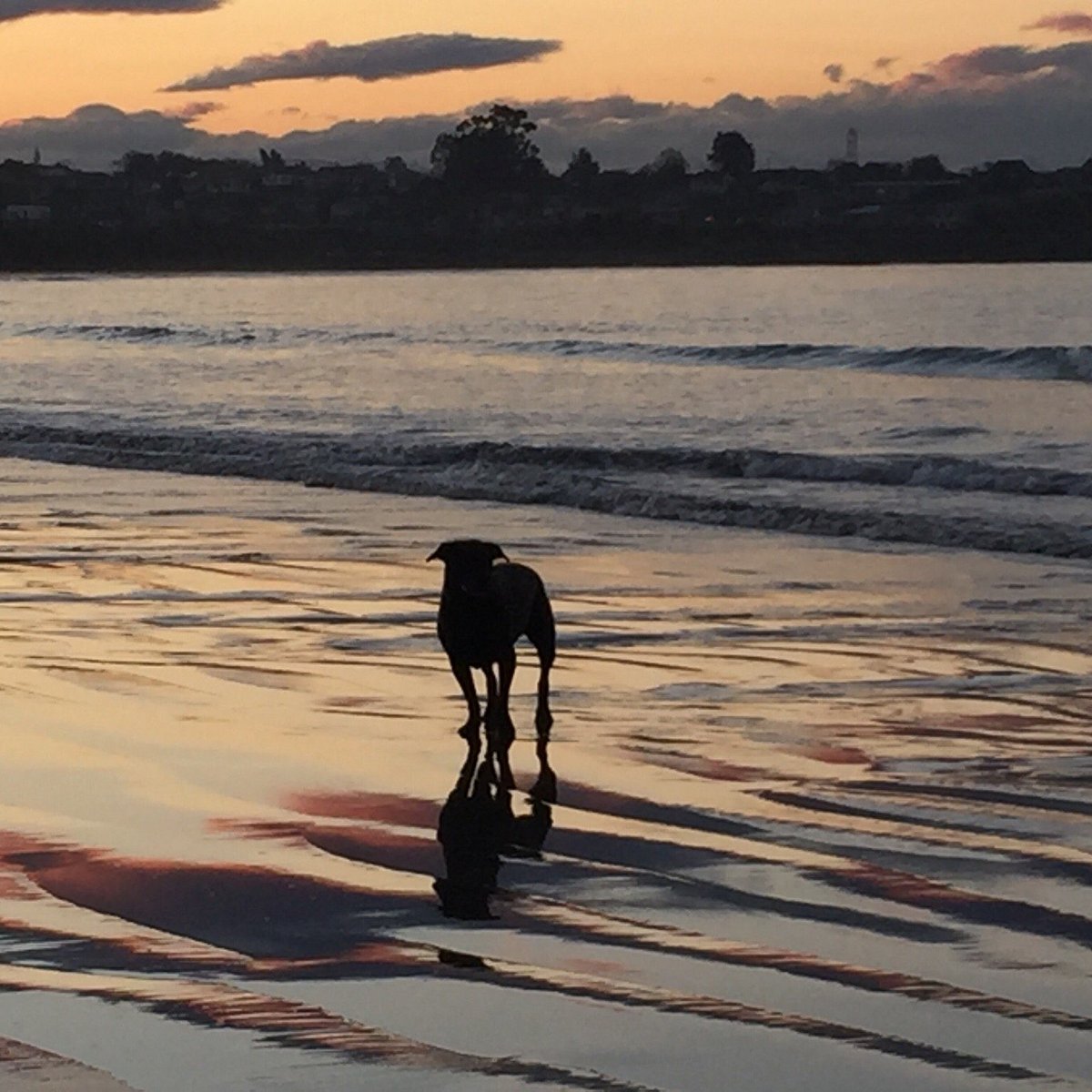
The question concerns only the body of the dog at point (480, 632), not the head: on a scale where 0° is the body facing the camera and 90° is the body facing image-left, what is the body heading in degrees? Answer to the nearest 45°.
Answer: approximately 45°
